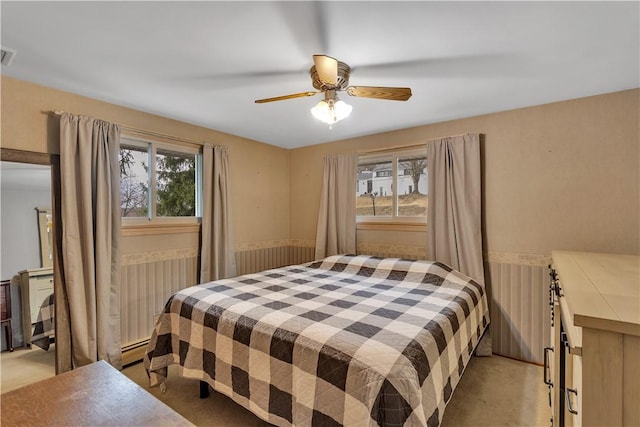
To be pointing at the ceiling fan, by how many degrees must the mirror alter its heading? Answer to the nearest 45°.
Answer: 0° — it already faces it

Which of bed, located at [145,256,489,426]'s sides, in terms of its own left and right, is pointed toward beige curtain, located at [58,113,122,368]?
right

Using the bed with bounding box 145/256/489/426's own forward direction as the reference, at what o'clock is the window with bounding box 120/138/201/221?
The window is roughly at 3 o'clock from the bed.

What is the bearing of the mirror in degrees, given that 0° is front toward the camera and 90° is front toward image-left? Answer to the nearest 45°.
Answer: approximately 315°
